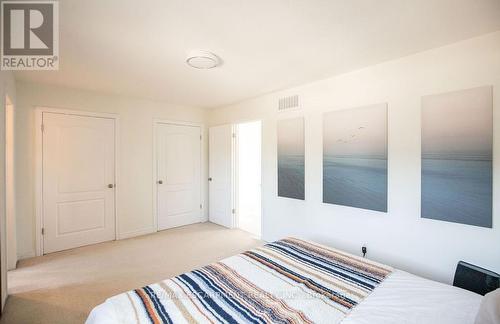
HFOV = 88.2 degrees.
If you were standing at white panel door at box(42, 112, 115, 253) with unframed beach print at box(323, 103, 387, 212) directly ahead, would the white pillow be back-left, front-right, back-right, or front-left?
front-right

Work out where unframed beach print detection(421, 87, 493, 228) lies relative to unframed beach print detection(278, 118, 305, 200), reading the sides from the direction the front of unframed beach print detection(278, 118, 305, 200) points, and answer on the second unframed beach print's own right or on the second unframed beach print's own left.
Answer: on the second unframed beach print's own left

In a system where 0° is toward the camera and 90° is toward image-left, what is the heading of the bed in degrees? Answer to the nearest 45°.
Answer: approximately 135°

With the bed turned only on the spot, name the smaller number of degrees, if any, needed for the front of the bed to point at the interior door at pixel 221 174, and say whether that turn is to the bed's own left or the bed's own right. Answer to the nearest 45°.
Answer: approximately 45° to the bed's own right

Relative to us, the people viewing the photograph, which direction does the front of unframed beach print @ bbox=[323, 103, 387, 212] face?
facing the viewer and to the left of the viewer

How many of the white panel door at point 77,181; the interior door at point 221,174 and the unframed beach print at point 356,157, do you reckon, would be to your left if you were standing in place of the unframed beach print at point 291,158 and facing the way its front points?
1

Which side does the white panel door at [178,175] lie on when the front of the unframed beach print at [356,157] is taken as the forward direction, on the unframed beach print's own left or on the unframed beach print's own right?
on the unframed beach print's own right

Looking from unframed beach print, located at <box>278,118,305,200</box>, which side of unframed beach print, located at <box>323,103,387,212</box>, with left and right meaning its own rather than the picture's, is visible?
right

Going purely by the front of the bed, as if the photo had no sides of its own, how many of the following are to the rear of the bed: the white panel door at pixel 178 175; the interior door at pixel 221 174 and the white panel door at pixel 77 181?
0

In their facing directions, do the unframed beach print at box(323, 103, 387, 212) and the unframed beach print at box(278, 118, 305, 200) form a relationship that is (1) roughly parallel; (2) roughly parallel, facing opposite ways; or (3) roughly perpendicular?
roughly parallel

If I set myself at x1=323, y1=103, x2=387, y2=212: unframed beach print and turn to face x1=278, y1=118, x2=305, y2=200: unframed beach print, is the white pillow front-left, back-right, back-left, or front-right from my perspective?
back-left

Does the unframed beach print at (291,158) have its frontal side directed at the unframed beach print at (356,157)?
no

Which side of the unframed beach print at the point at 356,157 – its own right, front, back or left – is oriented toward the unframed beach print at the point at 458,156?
left

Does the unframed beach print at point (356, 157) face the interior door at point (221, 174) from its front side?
no

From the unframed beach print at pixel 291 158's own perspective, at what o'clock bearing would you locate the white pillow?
The white pillow is roughly at 10 o'clock from the unframed beach print.
